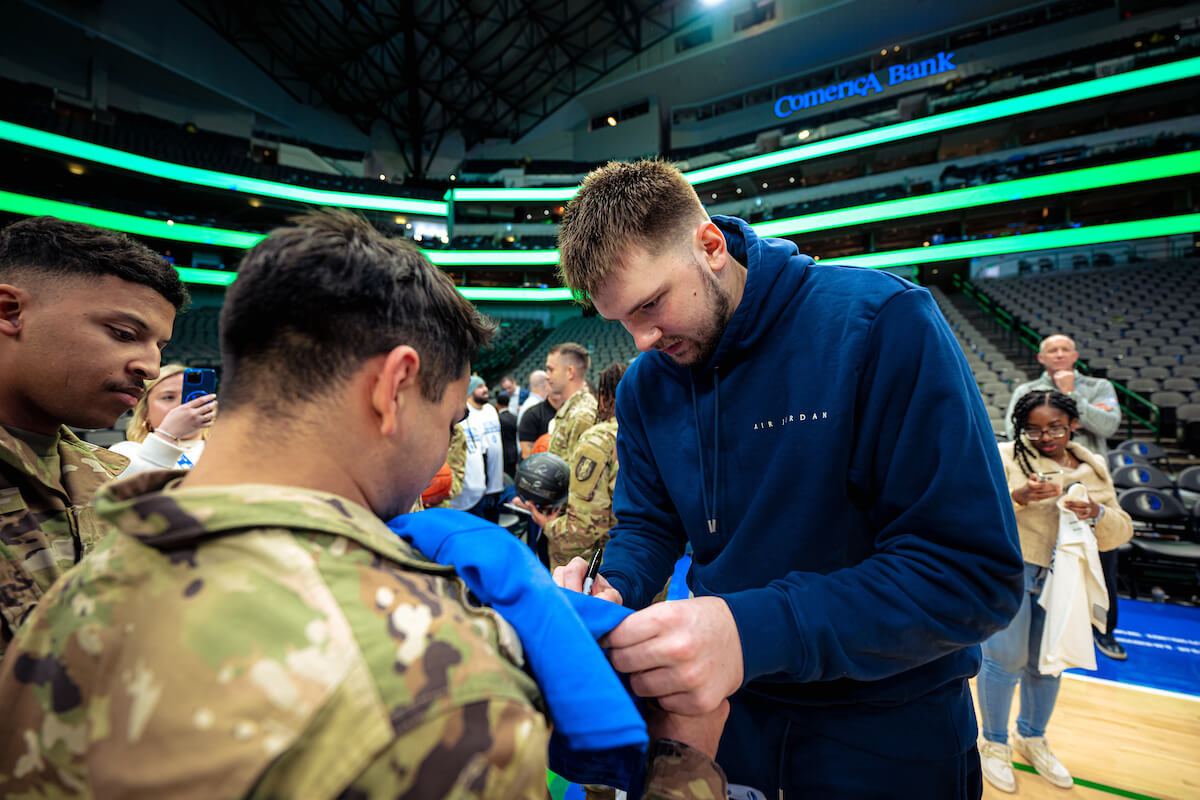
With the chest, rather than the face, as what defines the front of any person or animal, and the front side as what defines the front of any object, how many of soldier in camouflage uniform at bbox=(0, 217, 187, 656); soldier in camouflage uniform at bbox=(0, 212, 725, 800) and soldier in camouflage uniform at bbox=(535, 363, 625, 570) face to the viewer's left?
1

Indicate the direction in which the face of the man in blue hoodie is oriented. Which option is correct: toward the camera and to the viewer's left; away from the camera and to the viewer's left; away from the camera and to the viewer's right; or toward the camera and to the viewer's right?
toward the camera and to the viewer's left

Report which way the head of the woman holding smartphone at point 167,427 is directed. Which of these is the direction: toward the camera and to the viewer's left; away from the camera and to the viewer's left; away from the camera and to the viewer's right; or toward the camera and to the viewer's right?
toward the camera and to the viewer's right

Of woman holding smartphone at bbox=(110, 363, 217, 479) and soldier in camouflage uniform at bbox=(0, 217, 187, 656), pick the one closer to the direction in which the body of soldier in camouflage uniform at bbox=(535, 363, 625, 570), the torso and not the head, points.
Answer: the woman holding smartphone

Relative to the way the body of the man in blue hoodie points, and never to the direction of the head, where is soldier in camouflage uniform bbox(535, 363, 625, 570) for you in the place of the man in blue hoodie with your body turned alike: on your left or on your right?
on your right

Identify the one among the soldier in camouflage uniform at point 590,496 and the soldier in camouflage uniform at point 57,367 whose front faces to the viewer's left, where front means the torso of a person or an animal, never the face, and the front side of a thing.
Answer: the soldier in camouflage uniform at point 590,496

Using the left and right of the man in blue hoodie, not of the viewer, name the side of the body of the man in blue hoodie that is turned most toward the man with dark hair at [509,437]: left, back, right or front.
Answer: right

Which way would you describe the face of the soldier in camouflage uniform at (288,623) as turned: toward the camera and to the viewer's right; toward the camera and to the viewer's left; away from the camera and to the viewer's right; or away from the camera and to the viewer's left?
away from the camera and to the viewer's right

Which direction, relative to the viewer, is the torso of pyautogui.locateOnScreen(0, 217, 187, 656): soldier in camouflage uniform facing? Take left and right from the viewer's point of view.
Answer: facing the viewer and to the right of the viewer

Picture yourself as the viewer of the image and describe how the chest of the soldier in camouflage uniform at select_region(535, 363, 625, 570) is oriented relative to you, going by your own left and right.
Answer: facing to the left of the viewer

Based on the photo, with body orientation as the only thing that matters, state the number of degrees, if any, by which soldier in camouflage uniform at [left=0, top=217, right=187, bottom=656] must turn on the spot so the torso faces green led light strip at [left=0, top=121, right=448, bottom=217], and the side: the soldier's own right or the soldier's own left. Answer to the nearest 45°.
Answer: approximately 135° to the soldier's own left

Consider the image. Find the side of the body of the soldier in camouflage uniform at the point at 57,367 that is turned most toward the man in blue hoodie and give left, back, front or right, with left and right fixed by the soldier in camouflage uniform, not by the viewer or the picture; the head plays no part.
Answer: front

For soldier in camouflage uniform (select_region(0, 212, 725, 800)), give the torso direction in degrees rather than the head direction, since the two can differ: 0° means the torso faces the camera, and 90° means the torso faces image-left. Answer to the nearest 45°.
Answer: approximately 225°
